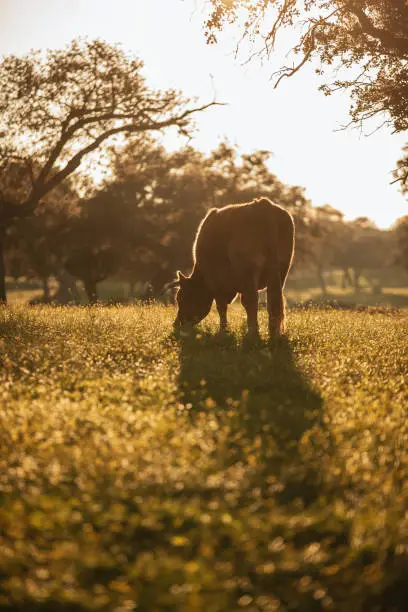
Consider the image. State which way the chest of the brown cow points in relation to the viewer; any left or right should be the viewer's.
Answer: facing away from the viewer and to the left of the viewer
